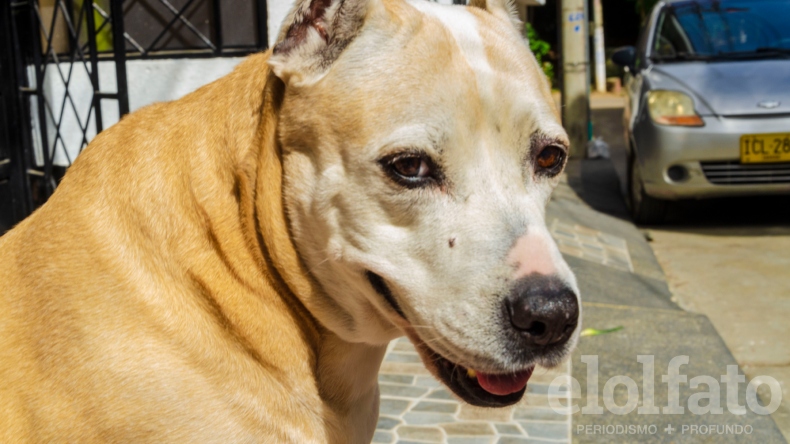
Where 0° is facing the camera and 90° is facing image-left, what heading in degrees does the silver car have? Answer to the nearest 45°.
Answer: approximately 0°

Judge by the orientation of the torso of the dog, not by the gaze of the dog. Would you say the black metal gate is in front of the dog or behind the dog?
behind

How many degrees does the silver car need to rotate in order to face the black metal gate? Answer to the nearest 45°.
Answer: approximately 45° to its right

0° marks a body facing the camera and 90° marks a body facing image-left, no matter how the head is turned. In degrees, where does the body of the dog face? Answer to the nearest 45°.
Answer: approximately 315°

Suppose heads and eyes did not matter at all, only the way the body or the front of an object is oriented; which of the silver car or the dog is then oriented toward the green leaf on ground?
the silver car

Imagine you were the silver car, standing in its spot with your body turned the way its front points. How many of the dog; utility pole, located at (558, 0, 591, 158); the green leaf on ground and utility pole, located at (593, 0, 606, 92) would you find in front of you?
2

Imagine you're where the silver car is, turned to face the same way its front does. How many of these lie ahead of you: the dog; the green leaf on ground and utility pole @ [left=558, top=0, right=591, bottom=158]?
2

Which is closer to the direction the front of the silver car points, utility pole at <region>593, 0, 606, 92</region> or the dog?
the dog

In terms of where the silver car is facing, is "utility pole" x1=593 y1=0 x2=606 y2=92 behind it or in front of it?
behind

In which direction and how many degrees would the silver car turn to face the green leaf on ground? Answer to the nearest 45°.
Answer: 0° — it already faces it

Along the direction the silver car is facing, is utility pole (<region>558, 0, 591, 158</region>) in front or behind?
behind
